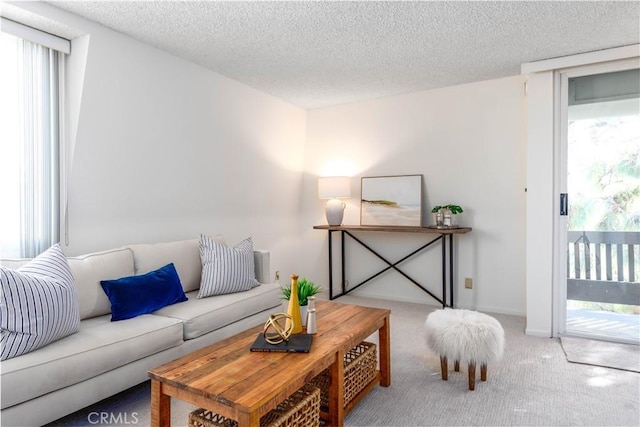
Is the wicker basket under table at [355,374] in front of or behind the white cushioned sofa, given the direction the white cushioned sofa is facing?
in front

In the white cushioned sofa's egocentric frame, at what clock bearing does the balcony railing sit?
The balcony railing is roughly at 11 o'clock from the white cushioned sofa.

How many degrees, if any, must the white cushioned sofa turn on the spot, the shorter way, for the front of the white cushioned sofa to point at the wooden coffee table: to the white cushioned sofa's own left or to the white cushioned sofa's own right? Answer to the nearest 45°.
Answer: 0° — it already faces it

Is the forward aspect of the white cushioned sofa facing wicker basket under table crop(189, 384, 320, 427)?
yes

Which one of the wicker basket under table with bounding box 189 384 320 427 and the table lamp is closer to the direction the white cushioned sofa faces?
the wicker basket under table

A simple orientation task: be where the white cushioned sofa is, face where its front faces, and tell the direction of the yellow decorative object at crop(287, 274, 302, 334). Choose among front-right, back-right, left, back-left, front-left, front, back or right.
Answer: front

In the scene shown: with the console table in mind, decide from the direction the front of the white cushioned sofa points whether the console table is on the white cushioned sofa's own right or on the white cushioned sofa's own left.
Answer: on the white cushioned sofa's own left

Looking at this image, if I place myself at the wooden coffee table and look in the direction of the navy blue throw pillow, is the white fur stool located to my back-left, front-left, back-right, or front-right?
back-right

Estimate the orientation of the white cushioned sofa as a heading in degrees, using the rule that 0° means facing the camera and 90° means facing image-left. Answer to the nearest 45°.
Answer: approximately 315°
